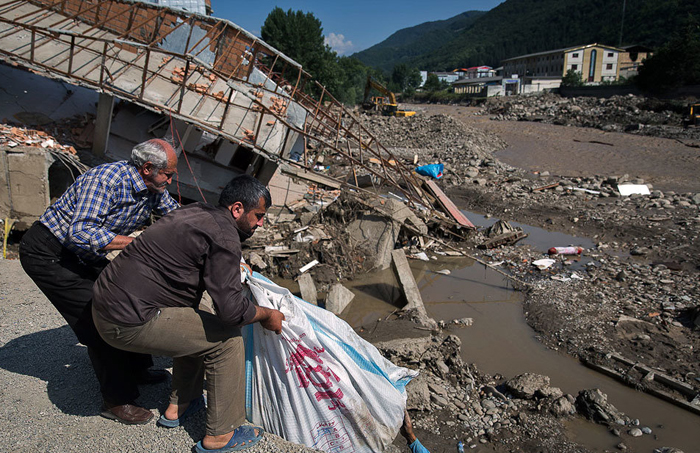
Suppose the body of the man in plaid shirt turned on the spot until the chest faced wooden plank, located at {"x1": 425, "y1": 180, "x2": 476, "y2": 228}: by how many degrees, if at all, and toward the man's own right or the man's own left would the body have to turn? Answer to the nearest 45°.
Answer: approximately 45° to the man's own left

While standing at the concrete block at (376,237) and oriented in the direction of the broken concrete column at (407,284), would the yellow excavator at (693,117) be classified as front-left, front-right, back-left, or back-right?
back-left

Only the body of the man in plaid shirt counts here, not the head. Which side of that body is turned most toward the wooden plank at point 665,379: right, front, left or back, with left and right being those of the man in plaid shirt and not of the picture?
front

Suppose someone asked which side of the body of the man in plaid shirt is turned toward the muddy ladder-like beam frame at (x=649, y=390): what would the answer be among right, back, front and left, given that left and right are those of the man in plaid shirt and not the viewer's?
front

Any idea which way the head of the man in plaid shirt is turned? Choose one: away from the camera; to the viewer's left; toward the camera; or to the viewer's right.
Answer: to the viewer's right

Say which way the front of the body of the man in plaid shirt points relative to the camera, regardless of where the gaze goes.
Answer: to the viewer's right

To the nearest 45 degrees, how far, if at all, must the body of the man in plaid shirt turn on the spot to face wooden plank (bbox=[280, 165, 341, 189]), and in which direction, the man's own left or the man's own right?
approximately 45° to the man's own left

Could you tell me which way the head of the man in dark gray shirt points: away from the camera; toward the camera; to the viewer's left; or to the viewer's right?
to the viewer's right
